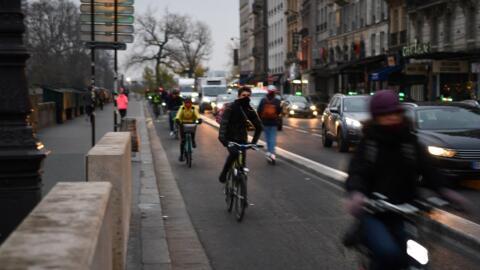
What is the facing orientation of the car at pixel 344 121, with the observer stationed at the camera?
facing the viewer and to the right of the viewer

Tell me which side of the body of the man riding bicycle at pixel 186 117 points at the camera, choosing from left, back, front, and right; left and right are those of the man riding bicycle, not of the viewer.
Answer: front

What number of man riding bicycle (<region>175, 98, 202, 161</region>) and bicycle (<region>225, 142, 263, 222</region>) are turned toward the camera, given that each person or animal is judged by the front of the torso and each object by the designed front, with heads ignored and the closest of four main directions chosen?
2

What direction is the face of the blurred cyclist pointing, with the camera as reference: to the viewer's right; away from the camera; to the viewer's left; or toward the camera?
toward the camera

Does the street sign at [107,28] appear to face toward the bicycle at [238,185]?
no

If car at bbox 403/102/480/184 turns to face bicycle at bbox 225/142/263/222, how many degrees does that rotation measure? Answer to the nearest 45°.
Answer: approximately 90° to its right

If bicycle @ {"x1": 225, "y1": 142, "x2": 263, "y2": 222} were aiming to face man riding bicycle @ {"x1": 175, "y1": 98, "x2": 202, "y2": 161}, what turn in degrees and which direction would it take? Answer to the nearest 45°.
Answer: approximately 180°

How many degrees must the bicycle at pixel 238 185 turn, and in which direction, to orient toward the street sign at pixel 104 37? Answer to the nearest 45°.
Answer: approximately 135° to its right

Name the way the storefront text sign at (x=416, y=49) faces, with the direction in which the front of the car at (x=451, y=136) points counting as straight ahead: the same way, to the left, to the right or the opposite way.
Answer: to the right

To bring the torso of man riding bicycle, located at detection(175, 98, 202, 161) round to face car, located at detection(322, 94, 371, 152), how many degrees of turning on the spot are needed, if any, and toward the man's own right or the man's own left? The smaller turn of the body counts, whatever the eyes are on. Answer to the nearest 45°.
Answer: approximately 135° to the man's own left

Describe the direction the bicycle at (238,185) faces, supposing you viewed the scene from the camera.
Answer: facing the viewer

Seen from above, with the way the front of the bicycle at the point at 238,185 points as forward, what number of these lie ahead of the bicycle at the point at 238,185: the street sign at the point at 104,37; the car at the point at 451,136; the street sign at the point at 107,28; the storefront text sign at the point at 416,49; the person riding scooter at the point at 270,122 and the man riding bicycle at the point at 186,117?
0

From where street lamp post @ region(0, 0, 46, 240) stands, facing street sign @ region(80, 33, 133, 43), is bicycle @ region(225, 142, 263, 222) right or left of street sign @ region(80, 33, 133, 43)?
right

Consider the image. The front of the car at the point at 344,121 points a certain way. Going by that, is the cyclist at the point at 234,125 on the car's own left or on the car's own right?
on the car's own right
